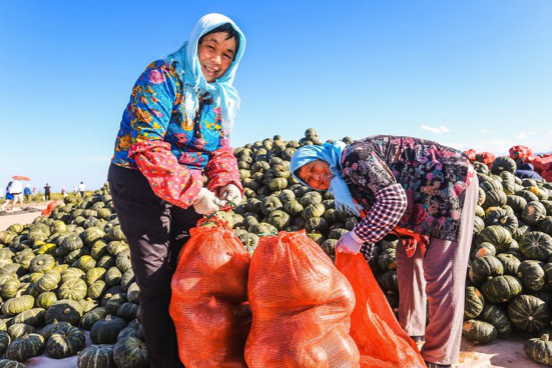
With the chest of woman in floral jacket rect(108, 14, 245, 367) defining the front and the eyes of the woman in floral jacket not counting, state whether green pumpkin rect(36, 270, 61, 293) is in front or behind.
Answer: behind

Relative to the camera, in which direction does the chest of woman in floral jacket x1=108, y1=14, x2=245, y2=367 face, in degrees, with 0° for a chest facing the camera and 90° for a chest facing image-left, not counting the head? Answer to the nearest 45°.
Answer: approximately 315°

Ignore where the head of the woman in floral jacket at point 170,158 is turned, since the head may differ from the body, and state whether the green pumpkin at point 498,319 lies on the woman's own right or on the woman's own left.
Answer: on the woman's own left

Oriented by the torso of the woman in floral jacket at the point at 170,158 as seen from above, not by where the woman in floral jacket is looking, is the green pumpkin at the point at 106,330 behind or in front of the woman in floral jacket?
behind

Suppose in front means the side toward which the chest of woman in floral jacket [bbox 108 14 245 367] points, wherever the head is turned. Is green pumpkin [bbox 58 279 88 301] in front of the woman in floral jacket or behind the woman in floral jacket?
behind

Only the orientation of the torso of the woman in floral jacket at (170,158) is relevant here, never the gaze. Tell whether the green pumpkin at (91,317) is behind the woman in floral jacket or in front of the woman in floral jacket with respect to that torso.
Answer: behind

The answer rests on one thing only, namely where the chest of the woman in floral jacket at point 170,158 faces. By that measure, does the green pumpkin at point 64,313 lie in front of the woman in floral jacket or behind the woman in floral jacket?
behind

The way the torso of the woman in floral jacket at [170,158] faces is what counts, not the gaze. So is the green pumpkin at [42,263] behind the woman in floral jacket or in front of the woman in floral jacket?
behind

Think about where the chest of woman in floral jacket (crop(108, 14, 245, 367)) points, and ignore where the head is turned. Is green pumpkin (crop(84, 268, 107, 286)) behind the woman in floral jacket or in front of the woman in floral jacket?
behind
